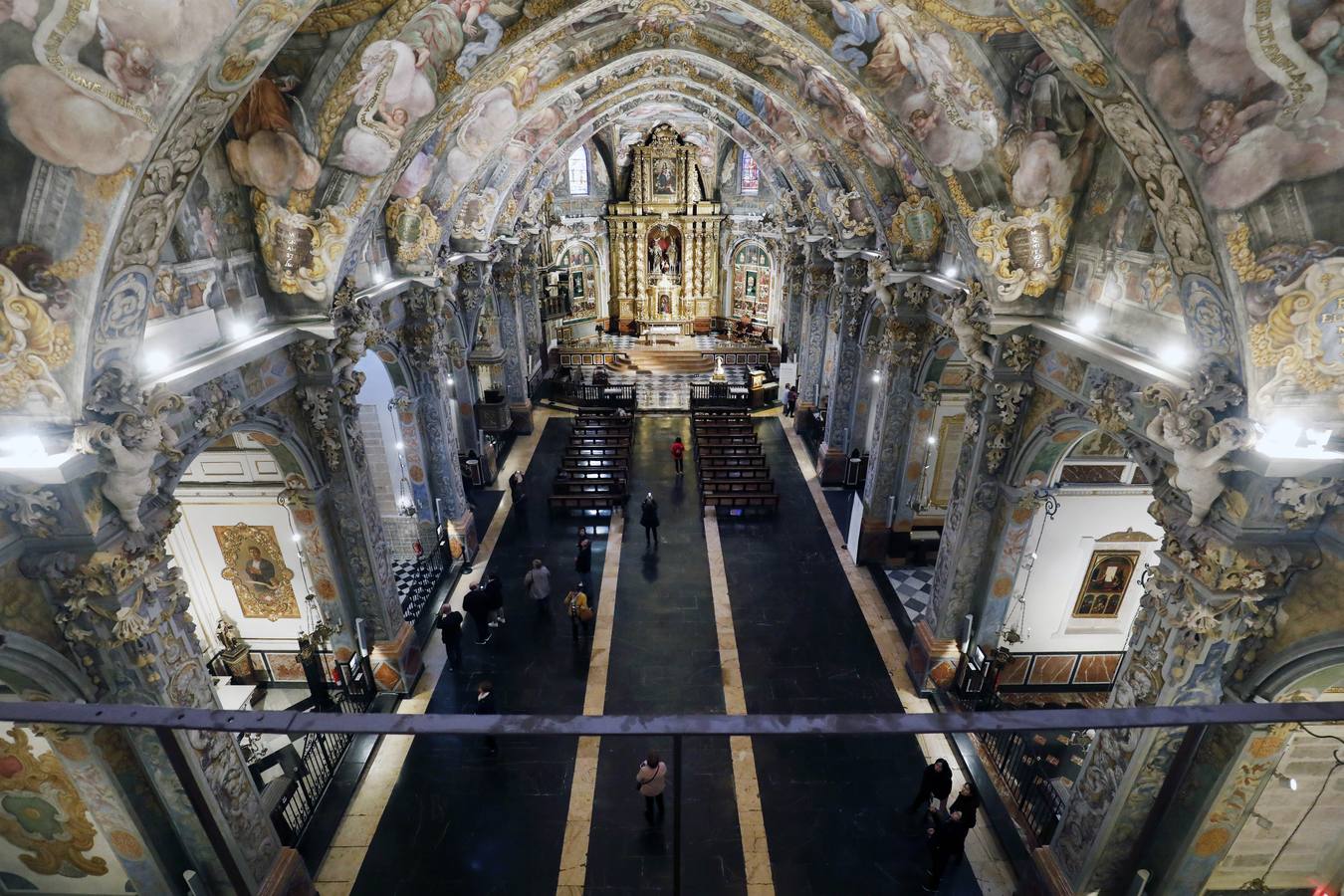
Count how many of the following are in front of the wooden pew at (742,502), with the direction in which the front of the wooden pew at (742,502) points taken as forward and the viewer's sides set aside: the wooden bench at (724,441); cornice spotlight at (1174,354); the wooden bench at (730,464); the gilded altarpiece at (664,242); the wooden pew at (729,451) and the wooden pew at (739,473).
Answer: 5

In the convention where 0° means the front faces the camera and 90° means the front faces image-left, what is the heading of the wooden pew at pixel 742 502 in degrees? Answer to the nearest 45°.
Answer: approximately 180°

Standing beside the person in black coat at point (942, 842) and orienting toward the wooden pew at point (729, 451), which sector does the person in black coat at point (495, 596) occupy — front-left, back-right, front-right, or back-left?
front-left

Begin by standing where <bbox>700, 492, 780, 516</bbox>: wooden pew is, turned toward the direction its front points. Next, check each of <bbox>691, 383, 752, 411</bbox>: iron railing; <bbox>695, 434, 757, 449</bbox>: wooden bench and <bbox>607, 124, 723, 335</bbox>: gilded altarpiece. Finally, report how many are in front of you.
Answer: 3

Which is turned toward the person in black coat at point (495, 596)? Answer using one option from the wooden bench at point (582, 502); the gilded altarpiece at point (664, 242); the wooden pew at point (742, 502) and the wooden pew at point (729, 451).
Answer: the gilded altarpiece

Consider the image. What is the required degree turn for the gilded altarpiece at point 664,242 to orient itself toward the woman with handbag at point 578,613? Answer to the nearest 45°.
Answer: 0° — it already faces them

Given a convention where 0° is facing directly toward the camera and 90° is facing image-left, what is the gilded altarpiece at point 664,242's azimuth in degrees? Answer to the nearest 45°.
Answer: approximately 0°

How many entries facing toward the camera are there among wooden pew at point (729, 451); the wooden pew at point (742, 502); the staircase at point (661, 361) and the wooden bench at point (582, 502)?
1

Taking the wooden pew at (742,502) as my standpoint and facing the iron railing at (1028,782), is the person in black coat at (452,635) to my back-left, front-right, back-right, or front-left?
front-right

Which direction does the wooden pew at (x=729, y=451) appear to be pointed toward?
away from the camera

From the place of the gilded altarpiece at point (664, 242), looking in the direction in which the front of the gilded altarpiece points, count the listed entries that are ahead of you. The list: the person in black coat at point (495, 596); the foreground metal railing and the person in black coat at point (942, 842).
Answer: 3

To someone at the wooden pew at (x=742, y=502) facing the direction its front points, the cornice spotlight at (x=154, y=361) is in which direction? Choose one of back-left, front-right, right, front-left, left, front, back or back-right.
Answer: back-left

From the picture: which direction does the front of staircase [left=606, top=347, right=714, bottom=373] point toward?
toward the camera

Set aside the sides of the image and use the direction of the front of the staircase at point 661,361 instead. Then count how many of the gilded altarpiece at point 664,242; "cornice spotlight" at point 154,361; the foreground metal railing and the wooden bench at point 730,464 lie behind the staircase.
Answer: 1

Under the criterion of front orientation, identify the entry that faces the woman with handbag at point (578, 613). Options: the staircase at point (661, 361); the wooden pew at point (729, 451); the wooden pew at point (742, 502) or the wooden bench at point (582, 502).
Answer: the staircase

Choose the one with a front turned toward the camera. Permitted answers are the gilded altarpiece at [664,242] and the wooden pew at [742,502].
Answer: the gilded altarpiece

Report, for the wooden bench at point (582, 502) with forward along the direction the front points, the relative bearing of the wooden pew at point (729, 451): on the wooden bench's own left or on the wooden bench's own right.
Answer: on the wooden bench's own right

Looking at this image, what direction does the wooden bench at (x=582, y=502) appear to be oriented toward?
away from the camera

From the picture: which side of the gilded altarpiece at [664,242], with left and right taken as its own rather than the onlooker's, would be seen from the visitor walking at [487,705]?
front
